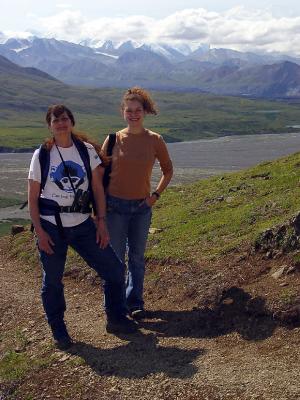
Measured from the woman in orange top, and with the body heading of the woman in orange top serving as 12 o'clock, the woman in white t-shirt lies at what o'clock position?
The woman in white t-shirt is roughly at 2 o'clock from the woman in orange top.

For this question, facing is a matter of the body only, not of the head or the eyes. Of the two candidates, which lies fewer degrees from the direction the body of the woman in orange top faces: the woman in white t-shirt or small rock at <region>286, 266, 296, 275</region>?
the woman in white t-shirt

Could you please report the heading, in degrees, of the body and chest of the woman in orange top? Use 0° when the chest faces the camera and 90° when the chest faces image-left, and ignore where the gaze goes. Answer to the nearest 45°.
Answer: approximately 0°

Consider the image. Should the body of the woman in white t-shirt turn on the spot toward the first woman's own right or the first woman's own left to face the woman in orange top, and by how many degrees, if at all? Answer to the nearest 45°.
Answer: approximately 135° to the first woman's own left

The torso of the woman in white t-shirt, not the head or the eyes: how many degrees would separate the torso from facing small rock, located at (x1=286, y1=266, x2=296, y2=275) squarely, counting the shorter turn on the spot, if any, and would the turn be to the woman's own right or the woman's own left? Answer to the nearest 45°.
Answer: approximately 90° to the woman's own left

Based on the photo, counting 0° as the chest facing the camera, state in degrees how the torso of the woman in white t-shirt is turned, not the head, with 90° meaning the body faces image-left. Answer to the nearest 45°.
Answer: approximately 0°
